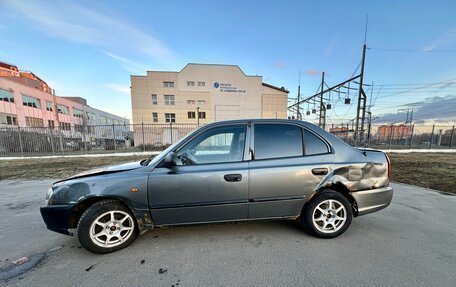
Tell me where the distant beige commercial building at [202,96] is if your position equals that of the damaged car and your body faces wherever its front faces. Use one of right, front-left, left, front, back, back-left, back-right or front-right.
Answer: right

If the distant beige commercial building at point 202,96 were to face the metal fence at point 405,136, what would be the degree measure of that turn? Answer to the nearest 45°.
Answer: approximately 45° to its left

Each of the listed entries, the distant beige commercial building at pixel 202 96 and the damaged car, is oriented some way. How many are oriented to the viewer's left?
1

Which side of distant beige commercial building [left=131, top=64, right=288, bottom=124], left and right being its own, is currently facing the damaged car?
front

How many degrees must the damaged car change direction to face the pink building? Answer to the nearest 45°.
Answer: approximately 45° to its right

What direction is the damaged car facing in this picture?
to the viewer's left

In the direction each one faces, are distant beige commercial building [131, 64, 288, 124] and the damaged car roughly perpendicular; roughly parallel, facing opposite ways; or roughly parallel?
roughly perpendicular

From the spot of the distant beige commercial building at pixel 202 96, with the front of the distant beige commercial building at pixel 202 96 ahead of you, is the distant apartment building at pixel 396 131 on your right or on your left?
on your left

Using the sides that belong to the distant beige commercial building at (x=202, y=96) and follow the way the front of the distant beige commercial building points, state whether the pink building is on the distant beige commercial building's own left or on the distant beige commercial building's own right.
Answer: on the distant beige commercial building's own right

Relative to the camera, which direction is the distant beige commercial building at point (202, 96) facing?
toward the camera

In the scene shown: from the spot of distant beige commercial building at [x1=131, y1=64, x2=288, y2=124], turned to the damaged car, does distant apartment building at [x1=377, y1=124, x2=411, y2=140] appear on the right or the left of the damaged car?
left
